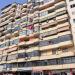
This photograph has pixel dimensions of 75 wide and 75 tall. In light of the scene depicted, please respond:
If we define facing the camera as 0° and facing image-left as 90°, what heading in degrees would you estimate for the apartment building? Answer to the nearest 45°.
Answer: approximately 45°
